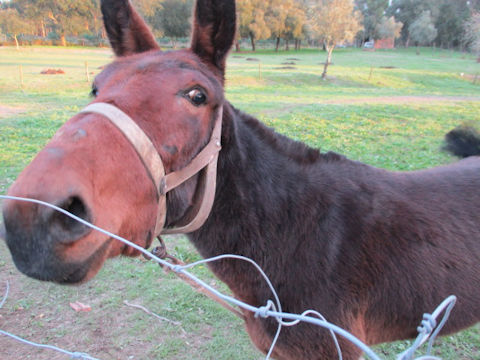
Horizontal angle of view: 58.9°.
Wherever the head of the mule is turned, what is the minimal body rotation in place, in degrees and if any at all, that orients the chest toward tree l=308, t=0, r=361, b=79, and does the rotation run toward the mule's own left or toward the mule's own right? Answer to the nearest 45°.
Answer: approximately 135° to the mule's own right

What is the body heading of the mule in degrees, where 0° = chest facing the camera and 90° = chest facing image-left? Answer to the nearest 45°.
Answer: approximately 45°
